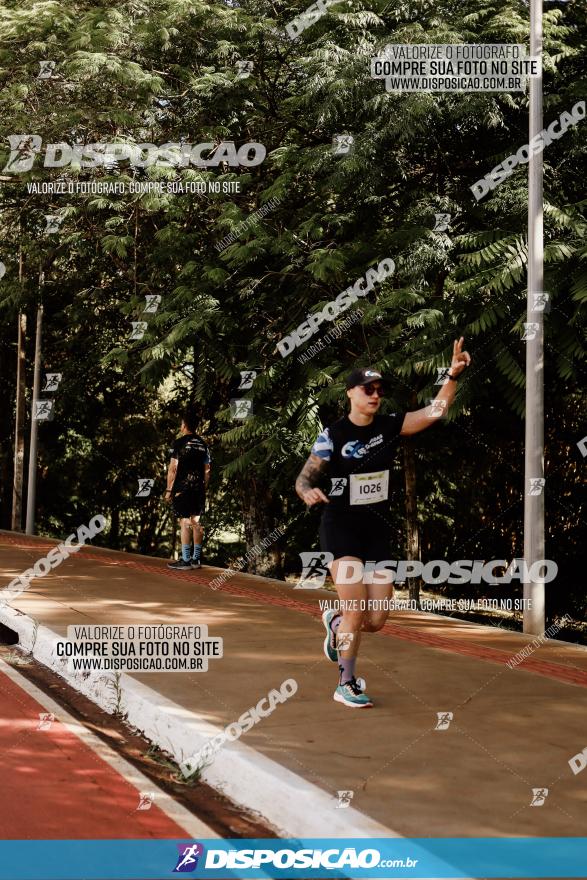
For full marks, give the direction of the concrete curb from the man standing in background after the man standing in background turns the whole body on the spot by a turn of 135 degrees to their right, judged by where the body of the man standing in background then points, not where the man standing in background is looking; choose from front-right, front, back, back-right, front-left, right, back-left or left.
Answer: right

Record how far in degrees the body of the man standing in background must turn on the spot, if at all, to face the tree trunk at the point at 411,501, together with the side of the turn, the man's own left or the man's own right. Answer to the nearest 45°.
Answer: approximately 135° to the man's own right

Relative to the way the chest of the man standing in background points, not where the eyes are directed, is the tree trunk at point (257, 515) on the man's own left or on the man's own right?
on the man's own right

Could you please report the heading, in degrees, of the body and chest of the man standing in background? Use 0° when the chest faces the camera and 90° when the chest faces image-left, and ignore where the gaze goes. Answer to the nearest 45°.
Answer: approximately 135°

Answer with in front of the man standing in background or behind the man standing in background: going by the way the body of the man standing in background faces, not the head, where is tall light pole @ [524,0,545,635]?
behind
